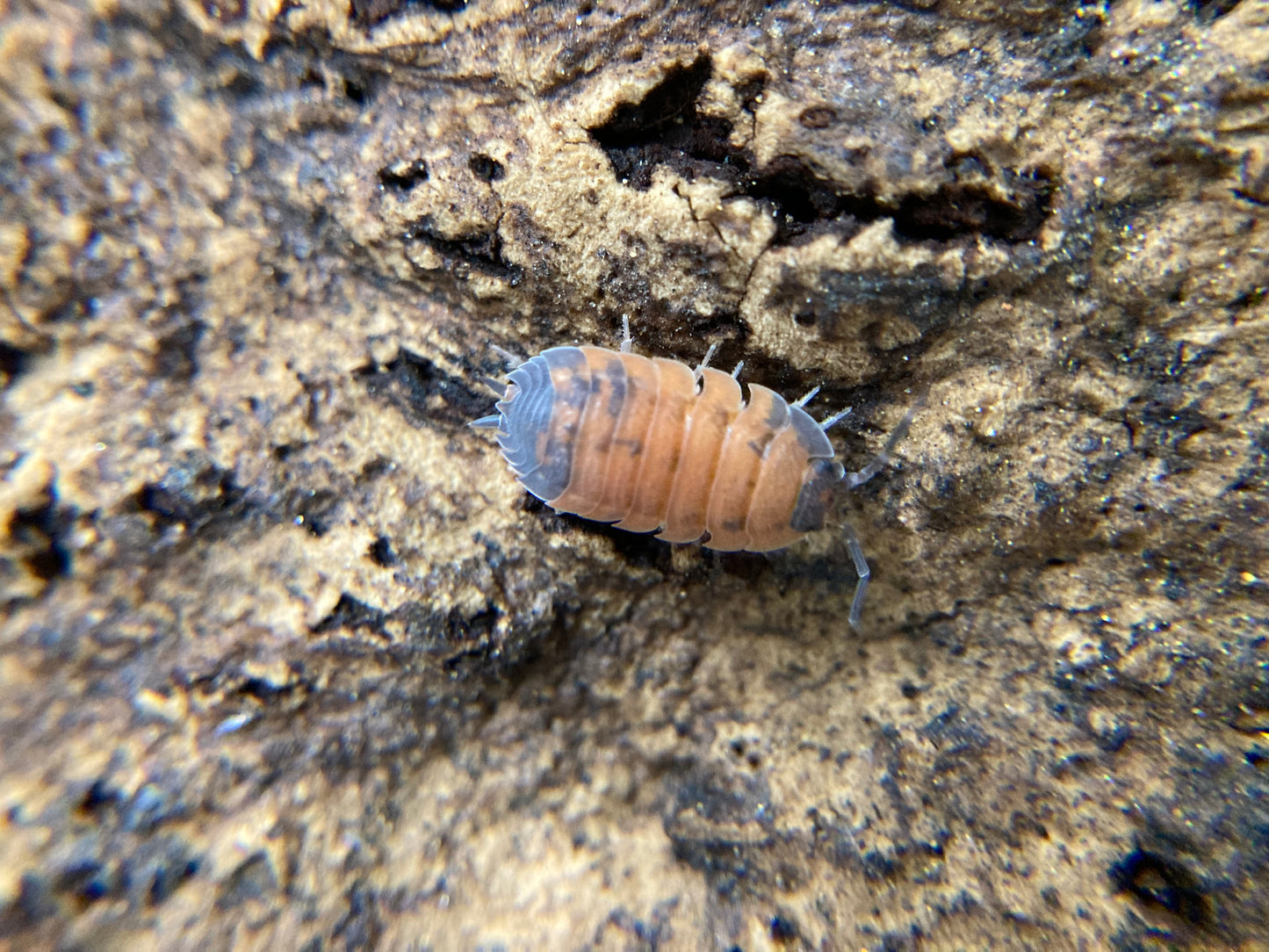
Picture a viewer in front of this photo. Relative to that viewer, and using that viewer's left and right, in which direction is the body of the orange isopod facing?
facing to the right of the viewer
